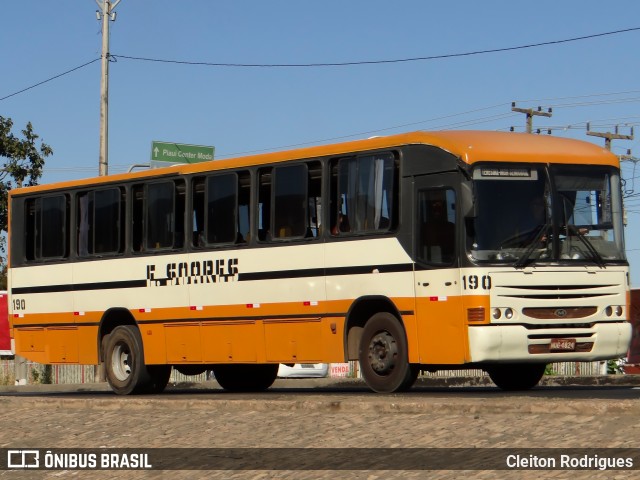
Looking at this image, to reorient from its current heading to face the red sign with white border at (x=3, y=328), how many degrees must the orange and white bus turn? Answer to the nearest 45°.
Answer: approximately 180°

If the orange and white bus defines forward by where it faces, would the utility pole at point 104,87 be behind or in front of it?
behind

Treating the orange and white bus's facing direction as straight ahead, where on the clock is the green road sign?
The green road sign is roughly at 7 o'clock from the orange and white bus.

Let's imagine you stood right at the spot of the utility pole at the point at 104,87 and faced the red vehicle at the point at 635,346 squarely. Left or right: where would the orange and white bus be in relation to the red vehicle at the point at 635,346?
right

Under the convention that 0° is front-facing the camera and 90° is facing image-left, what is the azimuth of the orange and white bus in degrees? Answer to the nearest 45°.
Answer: approximately 315°
